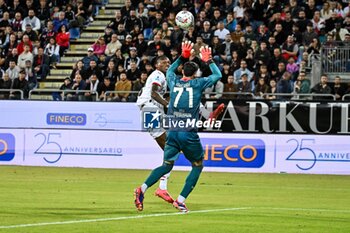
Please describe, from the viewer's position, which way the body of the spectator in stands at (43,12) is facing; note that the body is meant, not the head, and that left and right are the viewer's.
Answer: facing the viewer

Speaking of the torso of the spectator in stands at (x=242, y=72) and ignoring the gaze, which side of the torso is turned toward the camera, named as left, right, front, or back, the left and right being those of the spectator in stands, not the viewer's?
front

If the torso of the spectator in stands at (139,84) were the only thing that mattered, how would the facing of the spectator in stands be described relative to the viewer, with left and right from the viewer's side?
facing the viewer and to the right of the viewer

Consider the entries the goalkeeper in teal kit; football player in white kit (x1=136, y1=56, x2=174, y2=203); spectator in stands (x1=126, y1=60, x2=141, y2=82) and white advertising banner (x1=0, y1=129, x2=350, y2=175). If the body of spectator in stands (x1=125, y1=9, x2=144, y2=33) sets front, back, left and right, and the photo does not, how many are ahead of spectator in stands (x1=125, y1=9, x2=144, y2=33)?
4

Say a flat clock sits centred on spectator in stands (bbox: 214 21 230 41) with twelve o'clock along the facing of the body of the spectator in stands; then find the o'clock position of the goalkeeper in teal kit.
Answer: The goalkeeper in teal kit is roughly at 12 o'clock from the spectator in stands.

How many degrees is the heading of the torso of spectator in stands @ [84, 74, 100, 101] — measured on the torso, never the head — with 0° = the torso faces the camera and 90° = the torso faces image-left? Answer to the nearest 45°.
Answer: approximately 0°

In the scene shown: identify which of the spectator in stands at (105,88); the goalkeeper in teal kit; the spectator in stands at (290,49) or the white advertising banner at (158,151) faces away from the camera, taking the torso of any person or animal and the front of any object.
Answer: the goalkeeper in teal kit

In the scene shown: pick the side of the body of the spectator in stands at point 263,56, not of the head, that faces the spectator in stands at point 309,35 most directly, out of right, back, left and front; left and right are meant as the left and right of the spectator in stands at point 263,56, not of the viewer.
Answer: left

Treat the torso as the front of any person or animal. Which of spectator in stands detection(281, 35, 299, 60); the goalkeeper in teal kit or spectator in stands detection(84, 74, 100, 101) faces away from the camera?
the goalkeeper in teal kit

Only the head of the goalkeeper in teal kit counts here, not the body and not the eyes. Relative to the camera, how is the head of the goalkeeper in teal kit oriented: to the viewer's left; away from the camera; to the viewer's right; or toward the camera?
away from the camera

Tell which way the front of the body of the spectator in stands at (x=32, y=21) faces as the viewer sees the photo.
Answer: toward the camera

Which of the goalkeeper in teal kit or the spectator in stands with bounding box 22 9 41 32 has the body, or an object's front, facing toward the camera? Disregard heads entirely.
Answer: the spectator in stands

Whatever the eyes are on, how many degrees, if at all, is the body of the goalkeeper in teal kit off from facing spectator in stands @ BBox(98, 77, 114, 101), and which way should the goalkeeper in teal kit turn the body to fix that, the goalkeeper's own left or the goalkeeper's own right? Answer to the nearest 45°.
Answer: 0° — they already face them

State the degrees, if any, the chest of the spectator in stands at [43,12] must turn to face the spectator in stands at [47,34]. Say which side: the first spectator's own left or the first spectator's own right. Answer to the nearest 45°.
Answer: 0° — they already face them

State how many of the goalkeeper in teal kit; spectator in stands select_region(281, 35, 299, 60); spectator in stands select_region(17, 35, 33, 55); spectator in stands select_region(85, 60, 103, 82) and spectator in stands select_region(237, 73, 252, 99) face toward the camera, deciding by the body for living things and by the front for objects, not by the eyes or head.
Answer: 4

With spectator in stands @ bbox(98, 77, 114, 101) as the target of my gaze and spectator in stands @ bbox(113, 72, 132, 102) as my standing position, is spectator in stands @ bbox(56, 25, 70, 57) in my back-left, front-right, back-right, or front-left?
front-right

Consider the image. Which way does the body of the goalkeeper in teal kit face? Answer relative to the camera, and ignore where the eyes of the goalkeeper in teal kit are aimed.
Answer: away from the camera

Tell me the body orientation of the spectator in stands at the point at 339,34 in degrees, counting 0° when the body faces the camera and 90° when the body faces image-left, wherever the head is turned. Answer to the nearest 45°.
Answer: approximately 0°

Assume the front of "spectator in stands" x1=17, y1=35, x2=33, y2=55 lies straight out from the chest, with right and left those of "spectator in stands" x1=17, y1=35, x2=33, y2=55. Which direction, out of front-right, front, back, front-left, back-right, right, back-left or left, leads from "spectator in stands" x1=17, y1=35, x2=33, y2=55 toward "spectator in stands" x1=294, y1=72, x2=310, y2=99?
front-left
